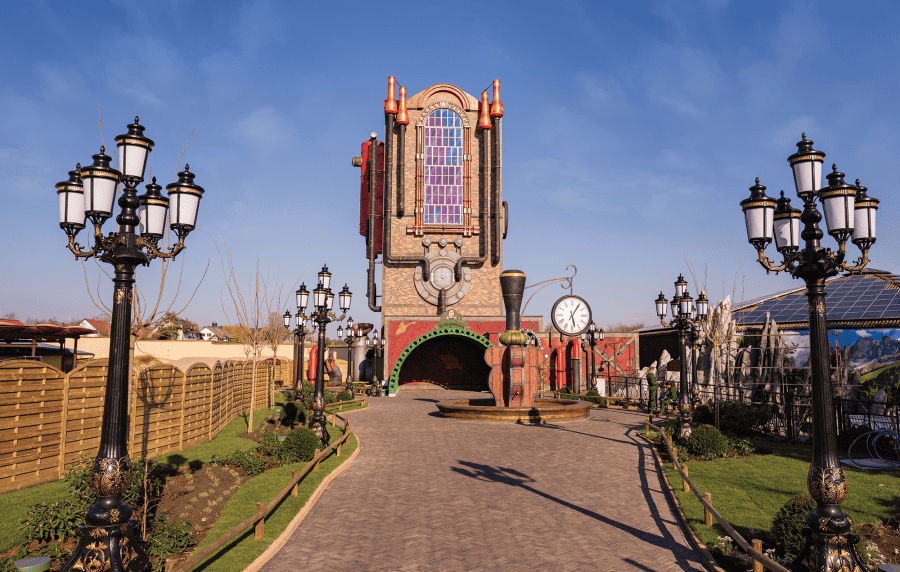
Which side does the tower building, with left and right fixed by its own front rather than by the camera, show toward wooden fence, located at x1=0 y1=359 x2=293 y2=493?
front

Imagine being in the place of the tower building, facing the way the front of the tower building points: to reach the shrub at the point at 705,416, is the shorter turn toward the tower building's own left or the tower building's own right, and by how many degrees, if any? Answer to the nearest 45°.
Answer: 0° — it already faces it

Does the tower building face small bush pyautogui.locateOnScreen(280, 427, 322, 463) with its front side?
yes

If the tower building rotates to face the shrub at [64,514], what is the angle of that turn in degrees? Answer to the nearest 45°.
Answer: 0° — it already faces it

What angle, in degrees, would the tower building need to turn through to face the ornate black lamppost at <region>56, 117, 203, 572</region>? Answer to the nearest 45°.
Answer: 0° — it already faces it

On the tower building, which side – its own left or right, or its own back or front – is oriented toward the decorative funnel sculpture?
front

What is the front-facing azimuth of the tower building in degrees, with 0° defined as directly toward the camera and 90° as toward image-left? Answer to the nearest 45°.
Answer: approximately 0°

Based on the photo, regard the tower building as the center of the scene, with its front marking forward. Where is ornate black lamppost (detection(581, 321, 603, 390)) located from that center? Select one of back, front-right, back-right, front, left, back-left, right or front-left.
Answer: front-left

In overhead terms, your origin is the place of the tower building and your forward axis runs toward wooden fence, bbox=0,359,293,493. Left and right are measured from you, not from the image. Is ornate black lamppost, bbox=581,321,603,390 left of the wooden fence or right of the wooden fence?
left

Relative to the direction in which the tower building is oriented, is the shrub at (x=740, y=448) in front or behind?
in front

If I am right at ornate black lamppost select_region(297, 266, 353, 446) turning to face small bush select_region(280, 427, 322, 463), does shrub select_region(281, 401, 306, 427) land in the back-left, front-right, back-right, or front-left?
back-right
